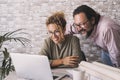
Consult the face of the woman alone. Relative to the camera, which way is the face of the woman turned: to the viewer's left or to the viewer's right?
to the viewer's left

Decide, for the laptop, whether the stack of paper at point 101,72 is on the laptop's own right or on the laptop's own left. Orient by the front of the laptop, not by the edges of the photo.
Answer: on the laptop's own right

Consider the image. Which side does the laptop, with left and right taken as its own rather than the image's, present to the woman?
front

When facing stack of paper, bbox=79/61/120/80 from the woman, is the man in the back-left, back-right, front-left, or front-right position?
front-left

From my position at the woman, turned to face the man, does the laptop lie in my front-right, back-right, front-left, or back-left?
back-right

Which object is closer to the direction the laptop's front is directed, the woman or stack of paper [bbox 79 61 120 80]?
the woman

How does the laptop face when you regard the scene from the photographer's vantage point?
facing away from the viewer and to the right of the viewer

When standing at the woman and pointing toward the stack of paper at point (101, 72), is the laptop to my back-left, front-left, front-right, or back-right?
front-right

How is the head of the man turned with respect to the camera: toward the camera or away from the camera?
toward the camera

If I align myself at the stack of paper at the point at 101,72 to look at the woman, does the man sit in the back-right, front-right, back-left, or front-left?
front-right

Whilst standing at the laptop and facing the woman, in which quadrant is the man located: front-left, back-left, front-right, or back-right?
front-right

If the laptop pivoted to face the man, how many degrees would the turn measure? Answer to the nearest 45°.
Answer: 0° — it already faces them
